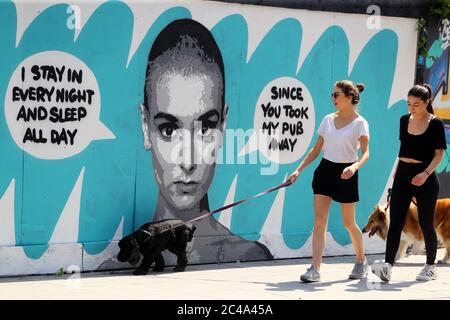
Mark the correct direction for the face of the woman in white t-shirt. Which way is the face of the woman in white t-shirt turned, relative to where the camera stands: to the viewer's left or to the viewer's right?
to the viewer's left

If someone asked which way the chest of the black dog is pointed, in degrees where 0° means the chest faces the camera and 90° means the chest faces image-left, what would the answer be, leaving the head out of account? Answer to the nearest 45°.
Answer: approximately 90°

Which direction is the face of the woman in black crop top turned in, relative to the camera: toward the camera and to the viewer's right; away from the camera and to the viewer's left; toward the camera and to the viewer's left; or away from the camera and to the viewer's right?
toward the camera and to the viewer's left

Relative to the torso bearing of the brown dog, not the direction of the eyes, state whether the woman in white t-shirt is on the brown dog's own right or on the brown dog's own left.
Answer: on the brown dog's own left

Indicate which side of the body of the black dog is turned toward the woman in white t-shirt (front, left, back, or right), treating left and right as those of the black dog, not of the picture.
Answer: back

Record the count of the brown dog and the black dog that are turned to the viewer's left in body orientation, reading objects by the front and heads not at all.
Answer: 2

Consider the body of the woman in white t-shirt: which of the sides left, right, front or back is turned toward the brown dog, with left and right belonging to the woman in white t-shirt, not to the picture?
back

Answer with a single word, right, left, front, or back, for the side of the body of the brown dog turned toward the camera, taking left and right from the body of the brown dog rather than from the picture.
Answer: left

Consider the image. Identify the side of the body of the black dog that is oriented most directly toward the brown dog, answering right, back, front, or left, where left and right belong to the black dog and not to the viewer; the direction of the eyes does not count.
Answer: back

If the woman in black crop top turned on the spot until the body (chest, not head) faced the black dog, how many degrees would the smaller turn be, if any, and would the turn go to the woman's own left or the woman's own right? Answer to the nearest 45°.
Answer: approximately 45° to the woman's own right

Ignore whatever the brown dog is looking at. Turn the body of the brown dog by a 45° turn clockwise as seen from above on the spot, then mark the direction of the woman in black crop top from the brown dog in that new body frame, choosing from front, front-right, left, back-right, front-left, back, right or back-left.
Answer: back-left

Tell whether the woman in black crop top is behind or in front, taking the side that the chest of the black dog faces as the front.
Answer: behind
